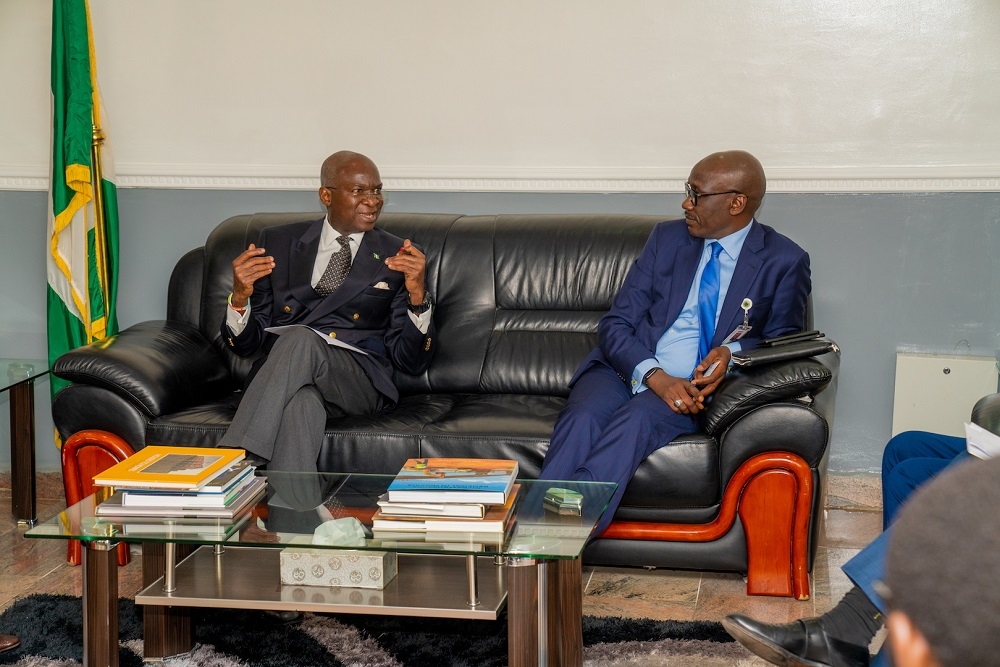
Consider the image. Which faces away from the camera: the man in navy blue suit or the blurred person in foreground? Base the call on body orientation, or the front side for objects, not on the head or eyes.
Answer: the blurred person in foreground

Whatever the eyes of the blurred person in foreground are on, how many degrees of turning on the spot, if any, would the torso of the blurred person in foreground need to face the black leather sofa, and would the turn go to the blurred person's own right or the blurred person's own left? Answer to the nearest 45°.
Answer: approximately 45° to the blurred person's own left

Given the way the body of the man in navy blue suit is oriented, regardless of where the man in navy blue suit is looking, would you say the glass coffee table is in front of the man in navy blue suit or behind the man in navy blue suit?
in front

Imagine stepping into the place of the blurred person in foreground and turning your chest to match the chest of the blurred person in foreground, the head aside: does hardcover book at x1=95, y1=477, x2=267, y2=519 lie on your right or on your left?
on your left

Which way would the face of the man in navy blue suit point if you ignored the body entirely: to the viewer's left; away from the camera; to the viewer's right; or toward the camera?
to the viewer's left

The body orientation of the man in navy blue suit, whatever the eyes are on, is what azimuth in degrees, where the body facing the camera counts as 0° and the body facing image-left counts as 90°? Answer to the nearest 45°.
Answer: approximately 45°

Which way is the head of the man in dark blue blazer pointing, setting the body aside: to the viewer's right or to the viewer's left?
to the viewer's right

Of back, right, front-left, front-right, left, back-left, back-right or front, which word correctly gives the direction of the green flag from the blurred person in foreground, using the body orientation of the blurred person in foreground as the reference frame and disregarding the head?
front-left

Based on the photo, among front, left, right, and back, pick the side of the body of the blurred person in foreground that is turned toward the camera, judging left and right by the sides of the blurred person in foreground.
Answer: back

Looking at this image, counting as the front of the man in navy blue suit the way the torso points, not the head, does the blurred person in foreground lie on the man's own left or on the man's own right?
on the man's own left

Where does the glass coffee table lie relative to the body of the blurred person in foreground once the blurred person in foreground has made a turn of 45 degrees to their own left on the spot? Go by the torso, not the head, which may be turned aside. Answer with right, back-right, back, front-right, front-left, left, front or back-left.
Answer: front

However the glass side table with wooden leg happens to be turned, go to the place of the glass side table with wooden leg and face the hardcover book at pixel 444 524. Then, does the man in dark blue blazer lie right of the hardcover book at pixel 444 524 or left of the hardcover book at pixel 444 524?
left

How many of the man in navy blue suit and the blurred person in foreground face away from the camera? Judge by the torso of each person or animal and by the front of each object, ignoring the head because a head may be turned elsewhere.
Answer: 1

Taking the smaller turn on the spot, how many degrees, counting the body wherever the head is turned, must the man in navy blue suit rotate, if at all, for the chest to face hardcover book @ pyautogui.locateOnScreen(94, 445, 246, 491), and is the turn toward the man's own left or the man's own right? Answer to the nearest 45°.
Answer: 0° — they already face it

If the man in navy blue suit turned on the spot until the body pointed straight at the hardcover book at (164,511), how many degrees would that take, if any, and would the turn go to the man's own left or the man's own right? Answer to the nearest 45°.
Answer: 0° — they already face it

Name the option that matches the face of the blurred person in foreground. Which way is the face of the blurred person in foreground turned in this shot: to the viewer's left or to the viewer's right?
to the viewer's left
